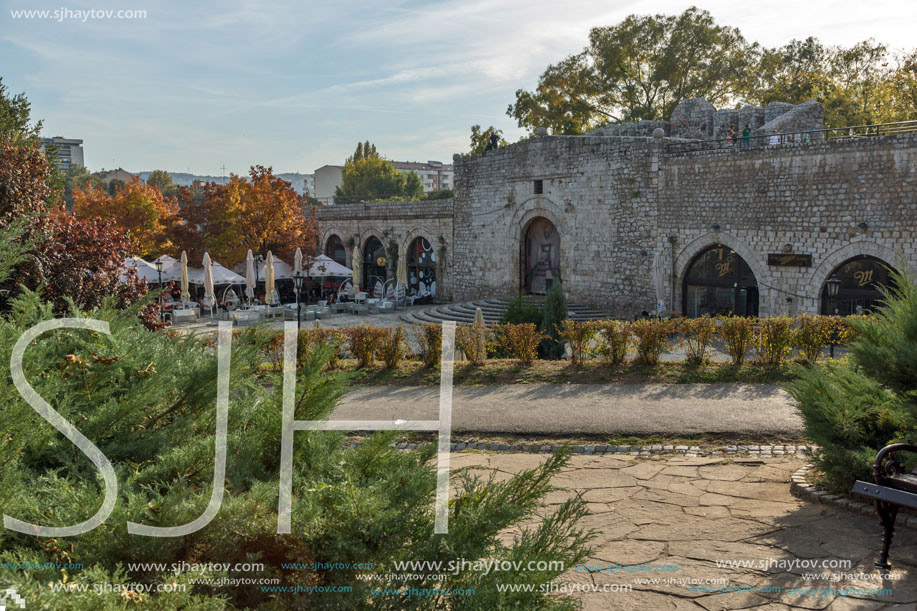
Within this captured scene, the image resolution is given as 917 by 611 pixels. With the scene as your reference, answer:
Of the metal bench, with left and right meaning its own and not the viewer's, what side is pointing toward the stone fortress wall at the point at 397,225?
right

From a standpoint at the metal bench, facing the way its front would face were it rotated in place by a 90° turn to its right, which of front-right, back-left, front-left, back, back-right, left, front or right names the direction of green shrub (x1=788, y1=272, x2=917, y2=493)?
front-right

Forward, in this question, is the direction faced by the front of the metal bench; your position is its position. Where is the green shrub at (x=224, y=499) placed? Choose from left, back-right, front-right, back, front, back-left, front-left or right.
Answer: front

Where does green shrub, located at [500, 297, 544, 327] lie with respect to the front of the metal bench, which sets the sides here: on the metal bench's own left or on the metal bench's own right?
on the metal bench's own right

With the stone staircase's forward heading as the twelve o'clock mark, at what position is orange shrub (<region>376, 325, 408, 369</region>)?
The orange shrub is roughly at 12 o'clock from the stone staircase.

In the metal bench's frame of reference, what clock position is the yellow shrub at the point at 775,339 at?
The yellow shrub is roughly at 4 o'clock from the metal bench.

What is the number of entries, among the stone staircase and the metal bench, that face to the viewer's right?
0

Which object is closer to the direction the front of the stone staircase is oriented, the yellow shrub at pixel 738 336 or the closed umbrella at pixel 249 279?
the yellow shrub

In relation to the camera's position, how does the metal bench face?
facing the viewer and to the left of the viewer

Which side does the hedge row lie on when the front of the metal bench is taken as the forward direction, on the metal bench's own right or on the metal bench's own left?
on the metal bench's own right

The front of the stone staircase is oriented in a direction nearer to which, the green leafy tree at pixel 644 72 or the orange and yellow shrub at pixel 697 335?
the orange and yellow shrub

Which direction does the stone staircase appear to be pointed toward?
toward the camera

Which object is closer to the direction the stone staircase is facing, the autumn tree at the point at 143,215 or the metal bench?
the metal bench
